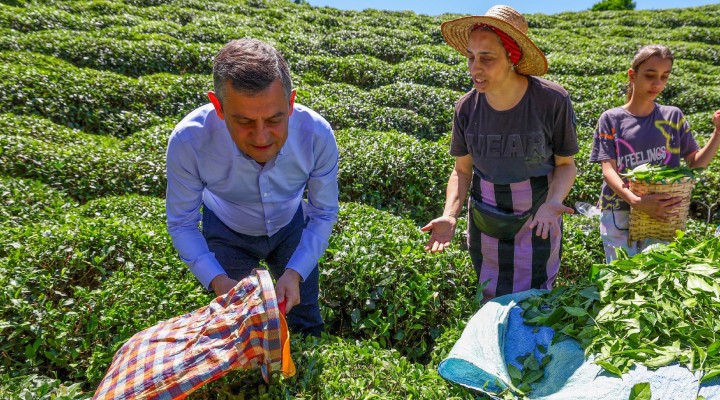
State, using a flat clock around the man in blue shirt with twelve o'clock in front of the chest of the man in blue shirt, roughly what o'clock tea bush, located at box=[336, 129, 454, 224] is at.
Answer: The tea bush is roughly at 7 o'clock from the man in blue shirt.

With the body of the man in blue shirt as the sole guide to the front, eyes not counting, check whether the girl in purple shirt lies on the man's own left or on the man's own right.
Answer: on the man's own left

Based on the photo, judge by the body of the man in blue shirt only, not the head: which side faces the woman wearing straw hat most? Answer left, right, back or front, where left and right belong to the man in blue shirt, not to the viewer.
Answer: left

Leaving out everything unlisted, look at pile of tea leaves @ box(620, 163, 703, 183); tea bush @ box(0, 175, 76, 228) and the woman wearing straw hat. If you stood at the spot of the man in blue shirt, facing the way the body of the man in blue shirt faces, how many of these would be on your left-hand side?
2

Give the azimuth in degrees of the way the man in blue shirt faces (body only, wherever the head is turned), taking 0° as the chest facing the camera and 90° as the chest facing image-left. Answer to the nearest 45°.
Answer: approximately 0°

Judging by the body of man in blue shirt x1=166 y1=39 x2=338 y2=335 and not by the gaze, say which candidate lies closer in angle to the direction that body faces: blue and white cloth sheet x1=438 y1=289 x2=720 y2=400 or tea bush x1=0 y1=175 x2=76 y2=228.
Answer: the blue and white cloth sheet

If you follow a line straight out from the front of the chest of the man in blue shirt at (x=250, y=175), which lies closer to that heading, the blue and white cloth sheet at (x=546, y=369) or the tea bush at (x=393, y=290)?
the blue and white cloth sheet

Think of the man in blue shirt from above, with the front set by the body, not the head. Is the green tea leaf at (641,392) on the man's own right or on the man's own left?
on the man's own left

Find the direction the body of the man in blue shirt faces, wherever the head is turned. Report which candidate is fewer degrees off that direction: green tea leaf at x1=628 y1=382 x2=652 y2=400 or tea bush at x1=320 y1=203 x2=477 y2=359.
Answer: the green tea leaf

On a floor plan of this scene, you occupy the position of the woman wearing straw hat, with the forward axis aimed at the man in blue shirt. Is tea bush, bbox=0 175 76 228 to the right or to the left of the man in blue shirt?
right
